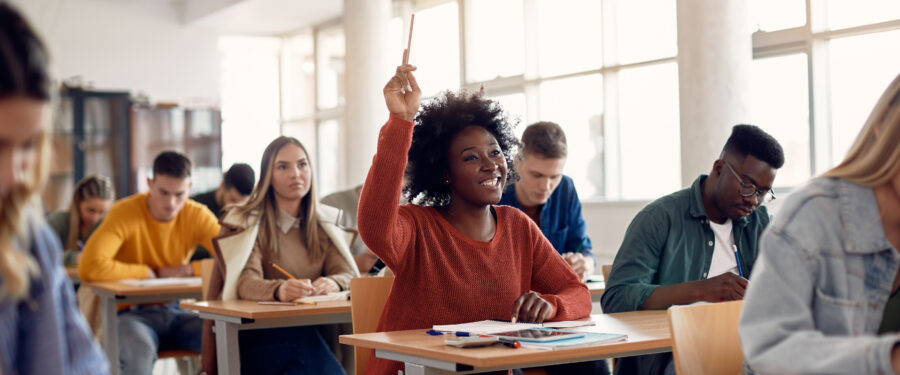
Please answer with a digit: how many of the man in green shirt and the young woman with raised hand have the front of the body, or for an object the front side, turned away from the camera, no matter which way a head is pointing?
0

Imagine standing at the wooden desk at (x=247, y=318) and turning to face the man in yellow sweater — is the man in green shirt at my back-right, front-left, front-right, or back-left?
back-right

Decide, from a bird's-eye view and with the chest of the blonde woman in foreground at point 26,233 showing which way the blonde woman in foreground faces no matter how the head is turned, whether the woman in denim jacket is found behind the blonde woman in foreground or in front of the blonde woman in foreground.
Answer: in front

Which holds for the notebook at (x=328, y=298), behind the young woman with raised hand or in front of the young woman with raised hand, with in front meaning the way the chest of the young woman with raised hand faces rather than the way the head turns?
behind

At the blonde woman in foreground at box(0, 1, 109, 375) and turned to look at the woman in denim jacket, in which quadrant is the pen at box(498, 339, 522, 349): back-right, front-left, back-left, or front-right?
front-left

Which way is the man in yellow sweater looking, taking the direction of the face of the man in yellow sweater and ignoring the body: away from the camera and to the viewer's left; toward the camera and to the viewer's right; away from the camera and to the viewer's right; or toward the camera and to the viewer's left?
toward the camera and to the viewer's right

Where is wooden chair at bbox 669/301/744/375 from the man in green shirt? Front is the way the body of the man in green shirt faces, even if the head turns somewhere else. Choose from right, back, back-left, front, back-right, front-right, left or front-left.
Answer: front-right

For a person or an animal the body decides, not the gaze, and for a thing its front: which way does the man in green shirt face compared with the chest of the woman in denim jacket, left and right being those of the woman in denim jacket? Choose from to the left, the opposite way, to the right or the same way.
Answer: the same way

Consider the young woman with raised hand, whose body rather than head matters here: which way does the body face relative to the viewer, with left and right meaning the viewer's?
facing the viewer and to the right of the viewer

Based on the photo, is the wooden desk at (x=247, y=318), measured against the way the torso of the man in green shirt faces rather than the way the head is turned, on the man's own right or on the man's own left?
on the man's own right

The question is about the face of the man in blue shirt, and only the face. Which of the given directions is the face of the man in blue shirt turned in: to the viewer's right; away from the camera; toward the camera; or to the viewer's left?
toward the camera
